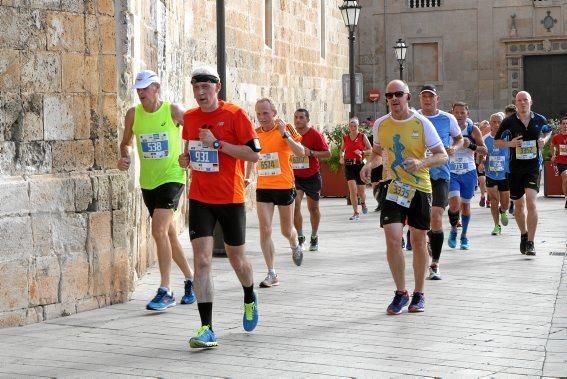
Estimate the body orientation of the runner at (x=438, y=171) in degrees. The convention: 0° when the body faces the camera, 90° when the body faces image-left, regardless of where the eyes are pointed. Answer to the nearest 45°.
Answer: approximately 45°

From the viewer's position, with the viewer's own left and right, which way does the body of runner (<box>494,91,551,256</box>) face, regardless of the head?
facing the viewer

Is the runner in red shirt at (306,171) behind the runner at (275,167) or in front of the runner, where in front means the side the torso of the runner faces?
behind

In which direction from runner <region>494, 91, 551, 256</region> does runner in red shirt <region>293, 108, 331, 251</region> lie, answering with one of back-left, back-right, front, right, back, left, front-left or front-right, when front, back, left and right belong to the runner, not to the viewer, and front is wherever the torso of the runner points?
right

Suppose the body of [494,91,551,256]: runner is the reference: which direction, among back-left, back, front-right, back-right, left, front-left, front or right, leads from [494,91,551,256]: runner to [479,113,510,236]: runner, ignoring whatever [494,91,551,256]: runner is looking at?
back

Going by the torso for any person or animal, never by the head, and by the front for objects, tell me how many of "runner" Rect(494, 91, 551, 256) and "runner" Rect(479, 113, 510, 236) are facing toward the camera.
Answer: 2

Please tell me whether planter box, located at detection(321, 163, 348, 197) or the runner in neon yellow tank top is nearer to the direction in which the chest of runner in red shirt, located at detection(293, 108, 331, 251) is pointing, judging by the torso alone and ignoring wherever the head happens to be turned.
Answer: the runner in neon yellow tank top

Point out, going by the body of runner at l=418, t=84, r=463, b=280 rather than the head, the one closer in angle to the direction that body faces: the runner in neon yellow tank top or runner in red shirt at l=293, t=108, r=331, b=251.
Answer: the runner in neon yellow tank top

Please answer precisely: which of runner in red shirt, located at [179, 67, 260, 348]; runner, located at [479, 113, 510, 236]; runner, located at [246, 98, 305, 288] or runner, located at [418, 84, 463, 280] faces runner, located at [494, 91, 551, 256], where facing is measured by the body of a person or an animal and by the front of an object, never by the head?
runner, located at [479, 113, 510, 236]

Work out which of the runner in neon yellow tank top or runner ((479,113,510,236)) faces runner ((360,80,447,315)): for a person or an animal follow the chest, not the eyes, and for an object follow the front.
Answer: runner ((479,113,510,236))

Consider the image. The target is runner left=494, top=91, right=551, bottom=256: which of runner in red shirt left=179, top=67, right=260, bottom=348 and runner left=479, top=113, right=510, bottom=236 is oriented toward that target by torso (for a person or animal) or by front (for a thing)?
runner left=479, top=113, right=510, bottom=236

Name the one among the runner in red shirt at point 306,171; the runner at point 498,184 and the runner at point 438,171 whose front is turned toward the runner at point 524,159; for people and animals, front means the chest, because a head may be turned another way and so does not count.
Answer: the runner at point 498,184
